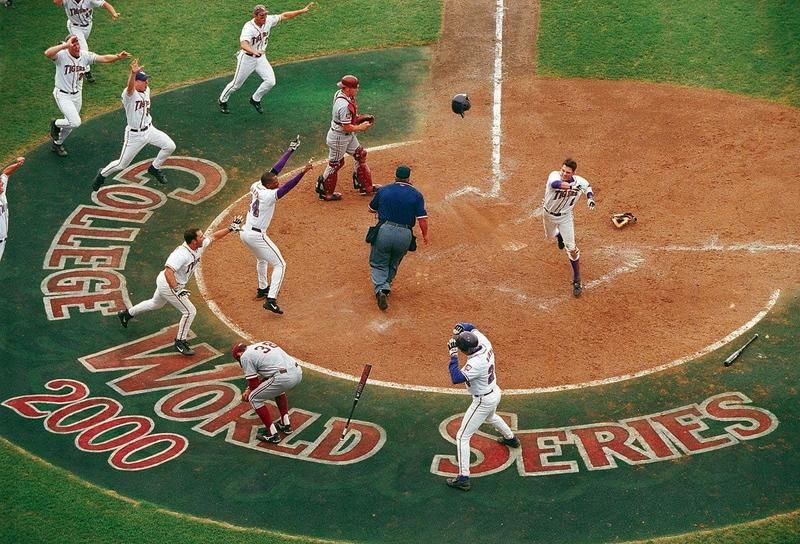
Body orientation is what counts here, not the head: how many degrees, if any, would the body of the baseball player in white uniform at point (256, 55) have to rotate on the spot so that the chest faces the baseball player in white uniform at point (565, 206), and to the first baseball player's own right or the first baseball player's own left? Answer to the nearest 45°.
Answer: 0° — they already face them

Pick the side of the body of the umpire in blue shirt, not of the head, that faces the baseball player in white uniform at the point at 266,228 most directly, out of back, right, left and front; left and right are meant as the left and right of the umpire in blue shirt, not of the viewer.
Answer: left

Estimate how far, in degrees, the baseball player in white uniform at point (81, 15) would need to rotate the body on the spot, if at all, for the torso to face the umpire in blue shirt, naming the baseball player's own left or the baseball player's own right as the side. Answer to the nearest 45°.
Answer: approximately 45° to the baseball player's own left

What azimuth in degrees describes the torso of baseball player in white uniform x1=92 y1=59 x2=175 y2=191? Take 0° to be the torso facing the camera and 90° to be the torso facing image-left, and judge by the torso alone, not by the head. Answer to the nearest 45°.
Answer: approximately 315°

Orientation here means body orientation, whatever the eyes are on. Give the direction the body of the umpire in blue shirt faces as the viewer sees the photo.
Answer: away from the camera

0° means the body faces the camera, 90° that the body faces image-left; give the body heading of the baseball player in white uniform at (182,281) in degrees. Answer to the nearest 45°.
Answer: approximately 270°

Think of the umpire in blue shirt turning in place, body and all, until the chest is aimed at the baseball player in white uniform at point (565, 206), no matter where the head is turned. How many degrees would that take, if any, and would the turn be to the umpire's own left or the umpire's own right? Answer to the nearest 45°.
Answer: approximately 90° to the umpire's own right

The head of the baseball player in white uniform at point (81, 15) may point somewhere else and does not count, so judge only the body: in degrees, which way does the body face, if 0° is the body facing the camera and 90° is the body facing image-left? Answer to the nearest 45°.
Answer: approximately 0°

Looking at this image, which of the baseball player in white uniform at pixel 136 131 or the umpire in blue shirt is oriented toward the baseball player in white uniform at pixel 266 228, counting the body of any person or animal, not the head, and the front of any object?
the baseball player in white uniform at pixel 136 131
